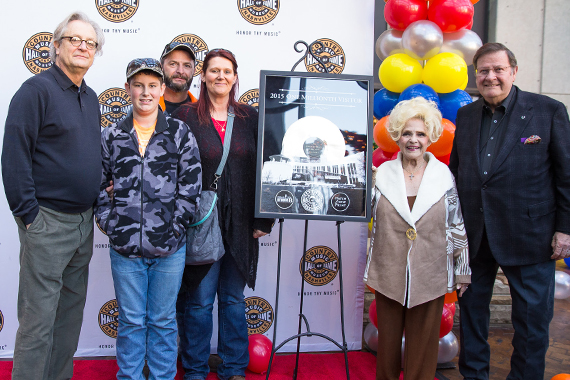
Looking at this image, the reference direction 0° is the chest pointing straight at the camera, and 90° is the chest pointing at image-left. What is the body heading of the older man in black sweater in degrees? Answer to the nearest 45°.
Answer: approximately 315°

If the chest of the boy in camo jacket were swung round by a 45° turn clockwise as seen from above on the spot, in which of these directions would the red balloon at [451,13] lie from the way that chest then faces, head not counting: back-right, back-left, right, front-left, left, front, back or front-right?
back-left

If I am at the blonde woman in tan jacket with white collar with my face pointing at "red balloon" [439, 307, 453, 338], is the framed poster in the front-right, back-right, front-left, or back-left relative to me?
back-left

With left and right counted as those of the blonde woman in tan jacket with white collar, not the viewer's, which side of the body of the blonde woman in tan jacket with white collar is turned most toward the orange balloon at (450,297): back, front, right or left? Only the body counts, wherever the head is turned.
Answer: back

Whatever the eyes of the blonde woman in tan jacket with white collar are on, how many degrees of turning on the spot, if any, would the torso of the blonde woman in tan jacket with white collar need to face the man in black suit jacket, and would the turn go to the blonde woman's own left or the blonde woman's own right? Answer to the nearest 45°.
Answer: approximately 135° to the blonde woman's own left

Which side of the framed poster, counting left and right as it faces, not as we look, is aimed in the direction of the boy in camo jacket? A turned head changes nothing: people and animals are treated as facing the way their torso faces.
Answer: right

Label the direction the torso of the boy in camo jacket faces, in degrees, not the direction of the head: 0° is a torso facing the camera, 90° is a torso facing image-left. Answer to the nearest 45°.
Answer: approximately 0°
